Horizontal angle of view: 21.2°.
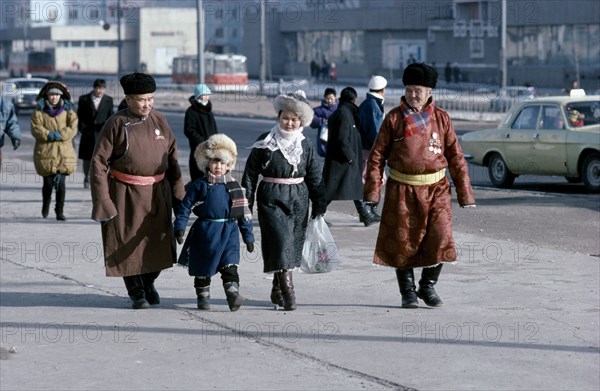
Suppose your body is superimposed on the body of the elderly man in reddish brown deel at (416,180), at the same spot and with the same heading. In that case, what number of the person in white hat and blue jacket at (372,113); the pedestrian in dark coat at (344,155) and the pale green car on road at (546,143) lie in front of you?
0

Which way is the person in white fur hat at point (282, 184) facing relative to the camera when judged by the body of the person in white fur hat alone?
toward the camera

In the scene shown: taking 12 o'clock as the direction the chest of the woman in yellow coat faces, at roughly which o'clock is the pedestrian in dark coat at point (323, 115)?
The pedestrian in dark coat is roughly at 9 o'clock from the woman in yellow coat.

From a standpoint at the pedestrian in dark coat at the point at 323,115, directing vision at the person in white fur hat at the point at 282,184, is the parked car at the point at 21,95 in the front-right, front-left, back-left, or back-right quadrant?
back-right

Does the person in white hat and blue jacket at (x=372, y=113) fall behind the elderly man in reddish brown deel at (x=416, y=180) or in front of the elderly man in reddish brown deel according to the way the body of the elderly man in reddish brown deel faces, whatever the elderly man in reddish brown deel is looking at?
behind

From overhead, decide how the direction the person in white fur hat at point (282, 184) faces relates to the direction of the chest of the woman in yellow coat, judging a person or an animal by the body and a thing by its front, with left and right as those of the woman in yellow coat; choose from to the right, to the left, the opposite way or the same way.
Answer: the same way

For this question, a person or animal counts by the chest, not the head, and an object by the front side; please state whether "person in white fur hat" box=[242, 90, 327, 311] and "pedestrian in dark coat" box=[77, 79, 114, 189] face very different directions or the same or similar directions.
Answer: same or similar directions

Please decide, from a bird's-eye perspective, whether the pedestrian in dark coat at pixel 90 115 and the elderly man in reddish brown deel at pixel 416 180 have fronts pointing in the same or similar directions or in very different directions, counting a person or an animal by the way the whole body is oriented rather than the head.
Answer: same or similar directions

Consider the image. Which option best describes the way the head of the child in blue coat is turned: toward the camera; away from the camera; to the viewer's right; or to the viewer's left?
toward the camera

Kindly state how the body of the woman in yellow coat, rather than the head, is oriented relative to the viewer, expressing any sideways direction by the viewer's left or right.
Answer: facing the viewer

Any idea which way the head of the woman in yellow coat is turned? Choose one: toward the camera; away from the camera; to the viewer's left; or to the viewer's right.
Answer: toward the camera

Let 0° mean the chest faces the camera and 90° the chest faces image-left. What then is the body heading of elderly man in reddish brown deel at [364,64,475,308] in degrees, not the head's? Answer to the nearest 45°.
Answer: approximately 0°

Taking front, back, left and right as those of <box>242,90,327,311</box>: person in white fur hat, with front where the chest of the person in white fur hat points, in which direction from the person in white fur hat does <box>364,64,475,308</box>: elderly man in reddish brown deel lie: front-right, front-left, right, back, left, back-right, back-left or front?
left
